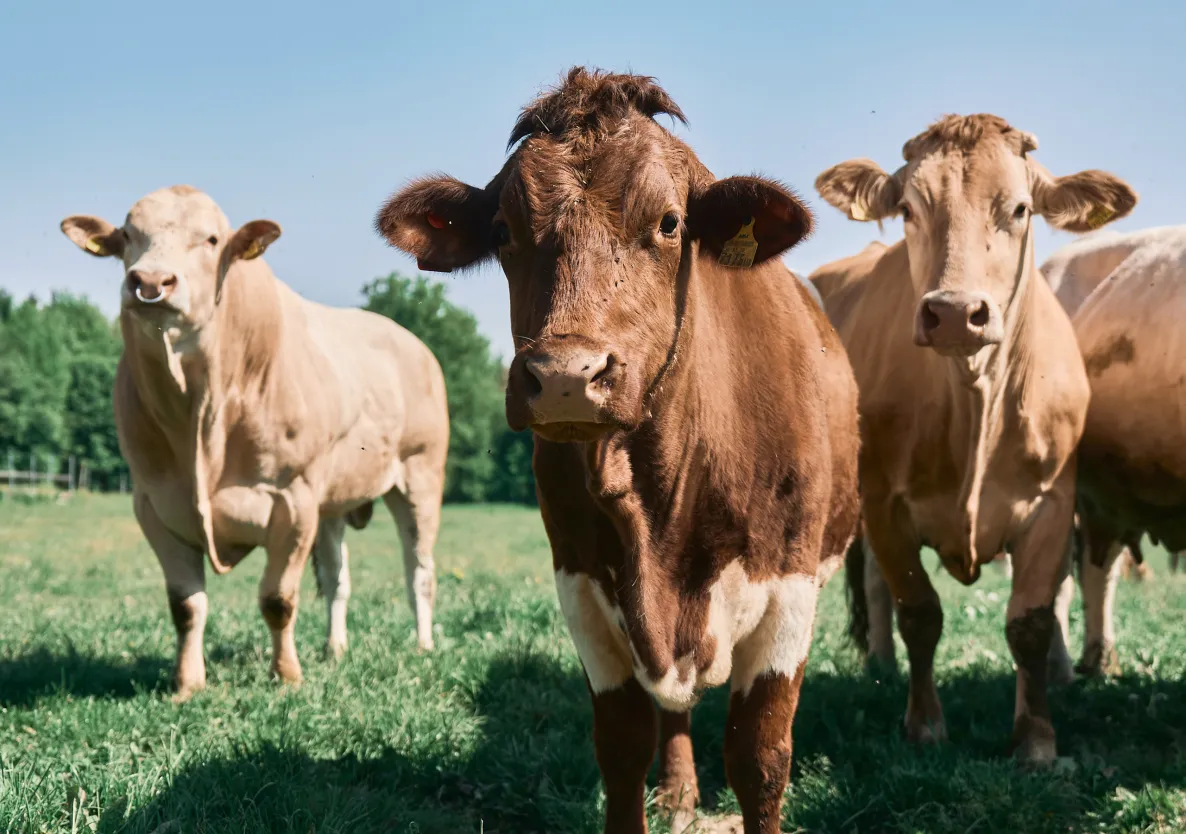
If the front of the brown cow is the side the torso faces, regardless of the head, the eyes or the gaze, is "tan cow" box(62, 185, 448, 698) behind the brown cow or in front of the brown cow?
behind

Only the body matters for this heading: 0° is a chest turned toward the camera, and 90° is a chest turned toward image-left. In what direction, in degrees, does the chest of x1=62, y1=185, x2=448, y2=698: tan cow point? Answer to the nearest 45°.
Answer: approximately 45°

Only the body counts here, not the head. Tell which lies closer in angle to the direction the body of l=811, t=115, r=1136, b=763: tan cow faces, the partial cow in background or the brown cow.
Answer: the brown cow

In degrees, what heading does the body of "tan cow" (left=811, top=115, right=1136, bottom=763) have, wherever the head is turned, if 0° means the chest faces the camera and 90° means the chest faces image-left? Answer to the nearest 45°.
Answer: approximately 0°
